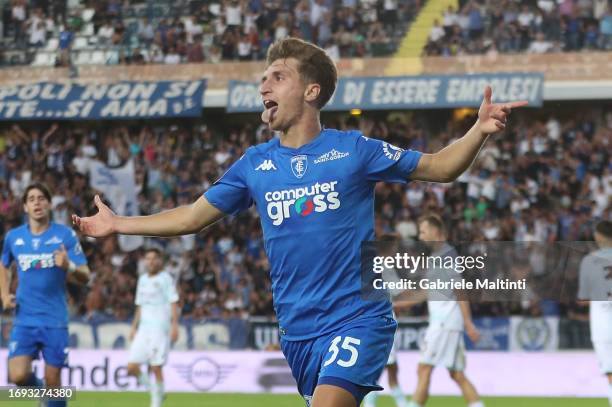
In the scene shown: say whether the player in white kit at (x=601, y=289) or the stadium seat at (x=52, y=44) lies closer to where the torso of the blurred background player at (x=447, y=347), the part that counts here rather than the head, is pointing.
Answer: the stadium seat

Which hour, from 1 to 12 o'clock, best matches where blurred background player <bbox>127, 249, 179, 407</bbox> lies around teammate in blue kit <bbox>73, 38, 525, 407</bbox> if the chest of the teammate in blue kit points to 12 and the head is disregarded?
The blurred background player is roughly at 4 o'clock from the teammate in blue kit.

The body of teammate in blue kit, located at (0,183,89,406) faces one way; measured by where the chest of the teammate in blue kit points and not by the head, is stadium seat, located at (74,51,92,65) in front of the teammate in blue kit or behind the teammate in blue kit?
behind

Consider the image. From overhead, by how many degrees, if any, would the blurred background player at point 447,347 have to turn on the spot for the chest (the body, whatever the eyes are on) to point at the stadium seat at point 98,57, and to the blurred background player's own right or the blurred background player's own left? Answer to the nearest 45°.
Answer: approximately 45° to the blurred background player's own right

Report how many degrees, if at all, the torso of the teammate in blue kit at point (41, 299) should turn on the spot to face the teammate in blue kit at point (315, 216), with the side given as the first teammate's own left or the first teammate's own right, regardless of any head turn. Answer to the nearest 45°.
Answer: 0° — they already face them

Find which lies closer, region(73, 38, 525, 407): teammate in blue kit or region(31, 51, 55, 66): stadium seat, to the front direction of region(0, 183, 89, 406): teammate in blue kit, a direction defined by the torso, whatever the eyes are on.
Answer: the teammate in blue kit

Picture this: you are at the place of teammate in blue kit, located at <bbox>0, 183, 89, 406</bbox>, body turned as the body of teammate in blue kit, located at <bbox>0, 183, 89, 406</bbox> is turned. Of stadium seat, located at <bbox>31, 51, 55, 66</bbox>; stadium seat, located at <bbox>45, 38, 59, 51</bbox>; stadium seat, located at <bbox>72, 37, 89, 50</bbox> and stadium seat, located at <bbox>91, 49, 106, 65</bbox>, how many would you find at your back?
4

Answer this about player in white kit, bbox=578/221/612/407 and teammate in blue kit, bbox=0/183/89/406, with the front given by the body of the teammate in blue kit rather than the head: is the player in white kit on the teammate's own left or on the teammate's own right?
on the teammate's own left

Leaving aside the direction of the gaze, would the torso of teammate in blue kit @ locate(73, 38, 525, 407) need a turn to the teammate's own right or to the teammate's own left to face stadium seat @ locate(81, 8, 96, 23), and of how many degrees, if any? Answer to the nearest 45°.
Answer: approximately 135° to the teammate's own right

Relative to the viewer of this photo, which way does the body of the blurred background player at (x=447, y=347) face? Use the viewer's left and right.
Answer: facing to the left of the viewer
